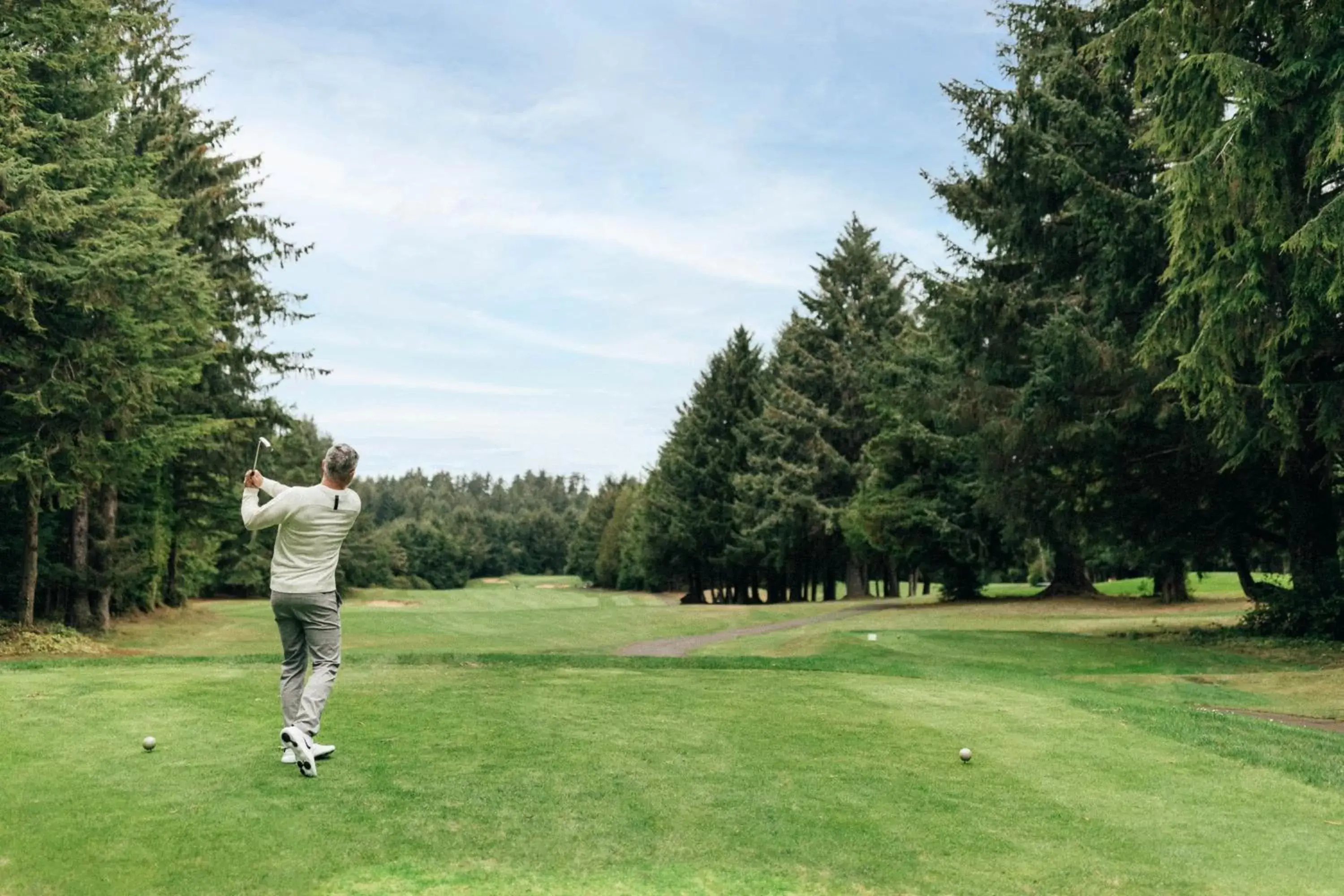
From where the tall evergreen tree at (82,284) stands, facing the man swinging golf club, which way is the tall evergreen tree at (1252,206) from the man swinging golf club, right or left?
left

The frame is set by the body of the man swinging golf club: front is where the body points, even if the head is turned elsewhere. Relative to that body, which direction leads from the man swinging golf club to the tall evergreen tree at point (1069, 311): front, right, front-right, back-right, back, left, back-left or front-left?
front-right

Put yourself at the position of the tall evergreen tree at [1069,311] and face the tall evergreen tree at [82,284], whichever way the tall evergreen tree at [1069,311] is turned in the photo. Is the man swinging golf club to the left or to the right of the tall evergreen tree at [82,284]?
left

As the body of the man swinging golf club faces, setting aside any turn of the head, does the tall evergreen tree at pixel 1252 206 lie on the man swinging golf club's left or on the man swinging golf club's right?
on the man swinging golf club's right

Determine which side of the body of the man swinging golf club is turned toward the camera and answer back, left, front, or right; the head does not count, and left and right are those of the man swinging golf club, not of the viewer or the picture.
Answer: back

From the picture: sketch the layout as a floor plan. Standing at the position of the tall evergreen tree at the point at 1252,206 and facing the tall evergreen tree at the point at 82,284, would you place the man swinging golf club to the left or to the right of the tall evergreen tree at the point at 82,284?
left

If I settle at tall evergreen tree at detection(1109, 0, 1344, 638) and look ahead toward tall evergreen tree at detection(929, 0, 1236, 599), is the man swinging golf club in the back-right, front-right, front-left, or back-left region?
back-left

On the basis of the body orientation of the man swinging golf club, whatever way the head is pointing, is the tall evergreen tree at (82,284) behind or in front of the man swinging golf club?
in front
